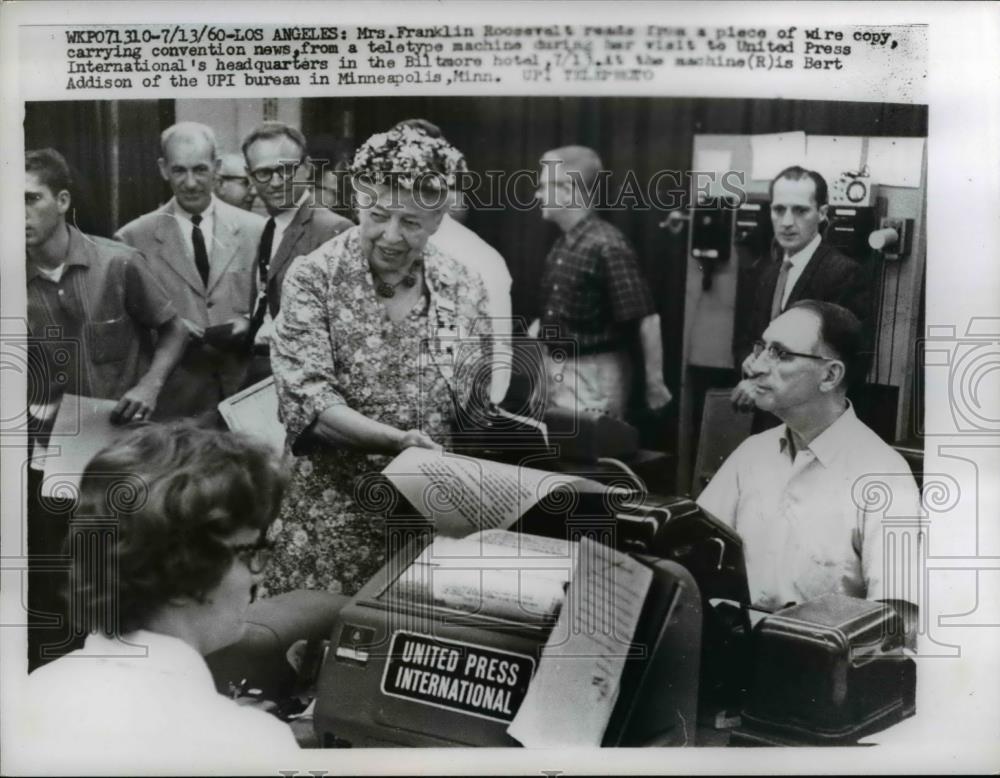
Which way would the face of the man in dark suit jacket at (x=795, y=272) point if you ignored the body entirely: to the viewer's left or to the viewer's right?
to the viewer's left

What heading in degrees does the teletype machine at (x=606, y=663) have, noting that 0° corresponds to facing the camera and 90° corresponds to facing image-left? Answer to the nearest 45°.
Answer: approximately 45°

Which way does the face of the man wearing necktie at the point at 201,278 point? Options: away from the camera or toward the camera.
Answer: toward the camera

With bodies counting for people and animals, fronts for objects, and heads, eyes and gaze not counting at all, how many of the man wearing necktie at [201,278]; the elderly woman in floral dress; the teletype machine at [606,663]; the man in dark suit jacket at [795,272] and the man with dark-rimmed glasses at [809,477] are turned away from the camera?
0

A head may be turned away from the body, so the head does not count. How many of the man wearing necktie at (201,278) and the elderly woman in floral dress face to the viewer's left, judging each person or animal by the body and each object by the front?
0

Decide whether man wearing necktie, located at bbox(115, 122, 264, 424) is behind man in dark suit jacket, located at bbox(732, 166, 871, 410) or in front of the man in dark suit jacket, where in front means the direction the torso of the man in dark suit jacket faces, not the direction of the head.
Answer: in front

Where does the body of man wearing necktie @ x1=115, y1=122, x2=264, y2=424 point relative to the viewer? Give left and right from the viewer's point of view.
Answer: facing the viewer

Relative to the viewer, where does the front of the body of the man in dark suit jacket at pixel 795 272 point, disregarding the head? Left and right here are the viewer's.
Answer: facing the viewer and to the left of the viewer

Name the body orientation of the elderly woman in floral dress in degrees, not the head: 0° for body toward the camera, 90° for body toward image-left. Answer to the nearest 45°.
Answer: approximately 315°

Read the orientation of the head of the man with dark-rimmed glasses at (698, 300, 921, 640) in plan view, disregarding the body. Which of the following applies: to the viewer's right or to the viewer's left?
to the viewer's left

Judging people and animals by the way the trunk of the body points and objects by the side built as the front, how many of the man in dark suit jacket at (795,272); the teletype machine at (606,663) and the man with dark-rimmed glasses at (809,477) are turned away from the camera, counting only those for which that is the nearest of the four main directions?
0
